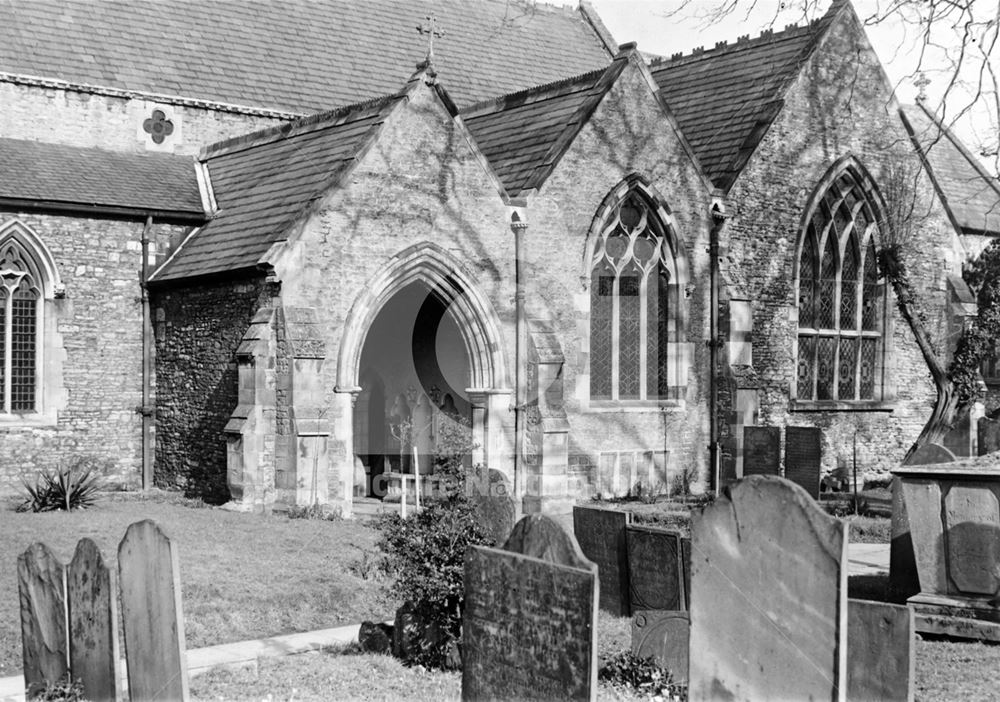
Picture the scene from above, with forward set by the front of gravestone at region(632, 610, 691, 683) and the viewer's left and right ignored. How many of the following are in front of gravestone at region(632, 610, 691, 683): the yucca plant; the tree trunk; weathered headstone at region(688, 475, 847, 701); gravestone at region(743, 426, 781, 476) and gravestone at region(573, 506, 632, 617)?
1

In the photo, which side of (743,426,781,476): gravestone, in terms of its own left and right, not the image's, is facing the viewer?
front

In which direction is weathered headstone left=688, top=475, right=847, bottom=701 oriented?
toward the camera

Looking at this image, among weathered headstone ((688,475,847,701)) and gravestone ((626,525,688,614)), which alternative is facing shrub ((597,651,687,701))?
the gravestone

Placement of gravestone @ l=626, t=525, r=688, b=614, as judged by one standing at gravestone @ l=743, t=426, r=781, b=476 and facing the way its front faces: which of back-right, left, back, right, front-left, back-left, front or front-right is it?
front

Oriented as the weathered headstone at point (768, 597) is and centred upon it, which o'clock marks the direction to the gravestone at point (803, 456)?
The gravestone is roughly at 6 o'clock from the weathered headstone.

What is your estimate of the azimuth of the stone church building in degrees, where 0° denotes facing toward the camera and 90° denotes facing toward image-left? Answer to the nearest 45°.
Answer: approximately 315°

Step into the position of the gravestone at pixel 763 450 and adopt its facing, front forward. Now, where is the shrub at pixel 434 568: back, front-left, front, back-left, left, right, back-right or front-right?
front

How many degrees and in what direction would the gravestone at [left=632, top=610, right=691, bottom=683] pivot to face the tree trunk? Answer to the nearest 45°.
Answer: approximately 180°

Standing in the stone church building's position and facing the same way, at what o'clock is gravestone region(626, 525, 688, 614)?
The gravestone is roughly at 1 o'clock from the stone church building.

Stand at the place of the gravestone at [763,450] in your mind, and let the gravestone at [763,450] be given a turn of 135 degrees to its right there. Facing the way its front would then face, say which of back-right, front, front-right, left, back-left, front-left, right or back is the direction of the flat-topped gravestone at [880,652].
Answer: back-left

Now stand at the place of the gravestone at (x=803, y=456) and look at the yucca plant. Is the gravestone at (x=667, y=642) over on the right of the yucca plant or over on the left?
left

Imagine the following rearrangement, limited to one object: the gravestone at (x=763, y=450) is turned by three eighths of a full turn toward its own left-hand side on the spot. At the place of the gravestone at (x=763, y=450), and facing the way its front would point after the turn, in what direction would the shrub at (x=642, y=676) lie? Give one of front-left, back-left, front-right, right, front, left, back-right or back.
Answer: back-right

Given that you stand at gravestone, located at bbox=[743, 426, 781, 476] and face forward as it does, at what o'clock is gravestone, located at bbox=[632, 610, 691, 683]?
gravestone, located at bbox=[632, 610, 691, 683] is roughly at 12 o'clock from gravestone, located at bbox=[743, 426, 781, 476].

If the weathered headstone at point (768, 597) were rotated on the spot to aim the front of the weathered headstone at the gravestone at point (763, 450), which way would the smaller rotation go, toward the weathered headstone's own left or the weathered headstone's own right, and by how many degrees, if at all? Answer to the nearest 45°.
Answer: approximately 180°
